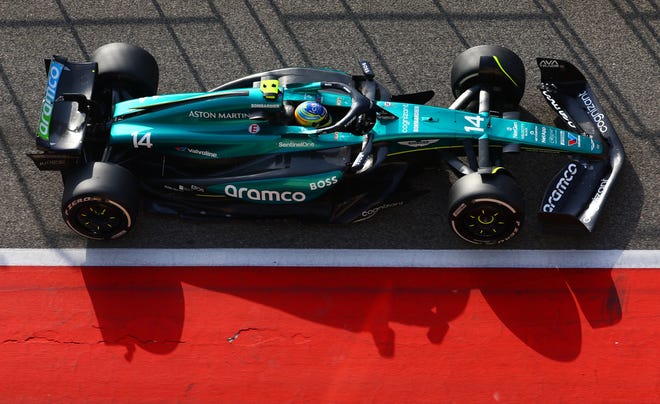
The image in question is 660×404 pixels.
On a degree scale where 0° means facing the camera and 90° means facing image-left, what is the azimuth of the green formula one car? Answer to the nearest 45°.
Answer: approximately 270°
